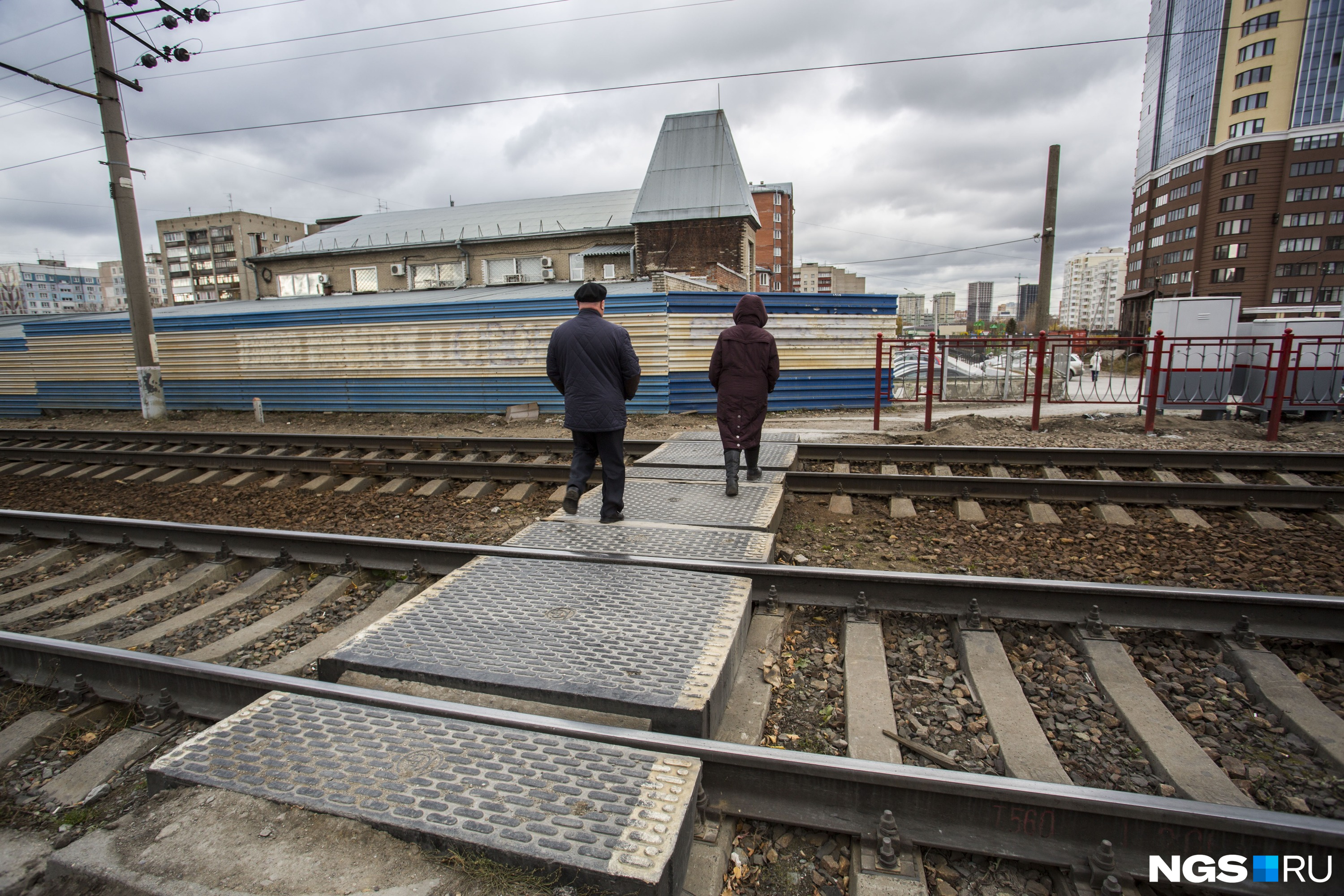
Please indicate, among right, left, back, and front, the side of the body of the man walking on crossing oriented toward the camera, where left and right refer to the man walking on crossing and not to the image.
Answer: back

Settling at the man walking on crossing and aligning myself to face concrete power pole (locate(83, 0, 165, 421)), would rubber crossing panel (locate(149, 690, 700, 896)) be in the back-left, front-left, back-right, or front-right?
back-left

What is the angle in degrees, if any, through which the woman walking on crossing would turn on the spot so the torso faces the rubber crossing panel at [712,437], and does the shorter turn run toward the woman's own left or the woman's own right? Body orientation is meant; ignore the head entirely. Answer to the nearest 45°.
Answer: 0° — they already face it

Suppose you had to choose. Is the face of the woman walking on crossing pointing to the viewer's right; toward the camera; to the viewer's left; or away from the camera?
away from the camera

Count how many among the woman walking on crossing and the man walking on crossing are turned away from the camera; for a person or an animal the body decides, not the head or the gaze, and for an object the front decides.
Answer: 2

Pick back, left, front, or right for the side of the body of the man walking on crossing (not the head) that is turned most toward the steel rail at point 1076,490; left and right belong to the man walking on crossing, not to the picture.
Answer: right

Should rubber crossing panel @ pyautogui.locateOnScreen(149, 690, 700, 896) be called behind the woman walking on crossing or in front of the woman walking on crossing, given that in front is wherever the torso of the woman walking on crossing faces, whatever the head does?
behind

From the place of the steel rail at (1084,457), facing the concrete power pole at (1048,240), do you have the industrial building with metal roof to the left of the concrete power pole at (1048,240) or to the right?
left

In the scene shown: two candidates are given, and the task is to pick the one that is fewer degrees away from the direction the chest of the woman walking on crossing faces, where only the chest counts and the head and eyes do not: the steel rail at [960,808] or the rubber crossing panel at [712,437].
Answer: the rubber crossing panel

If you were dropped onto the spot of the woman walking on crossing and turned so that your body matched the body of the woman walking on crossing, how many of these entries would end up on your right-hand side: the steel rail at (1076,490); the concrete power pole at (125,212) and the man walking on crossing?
1

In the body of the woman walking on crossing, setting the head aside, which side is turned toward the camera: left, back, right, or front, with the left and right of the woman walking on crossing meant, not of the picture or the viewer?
back

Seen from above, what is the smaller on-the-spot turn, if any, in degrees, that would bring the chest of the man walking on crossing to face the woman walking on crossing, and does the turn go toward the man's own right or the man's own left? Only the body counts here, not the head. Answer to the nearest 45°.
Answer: approximately 45° to the man's own right
